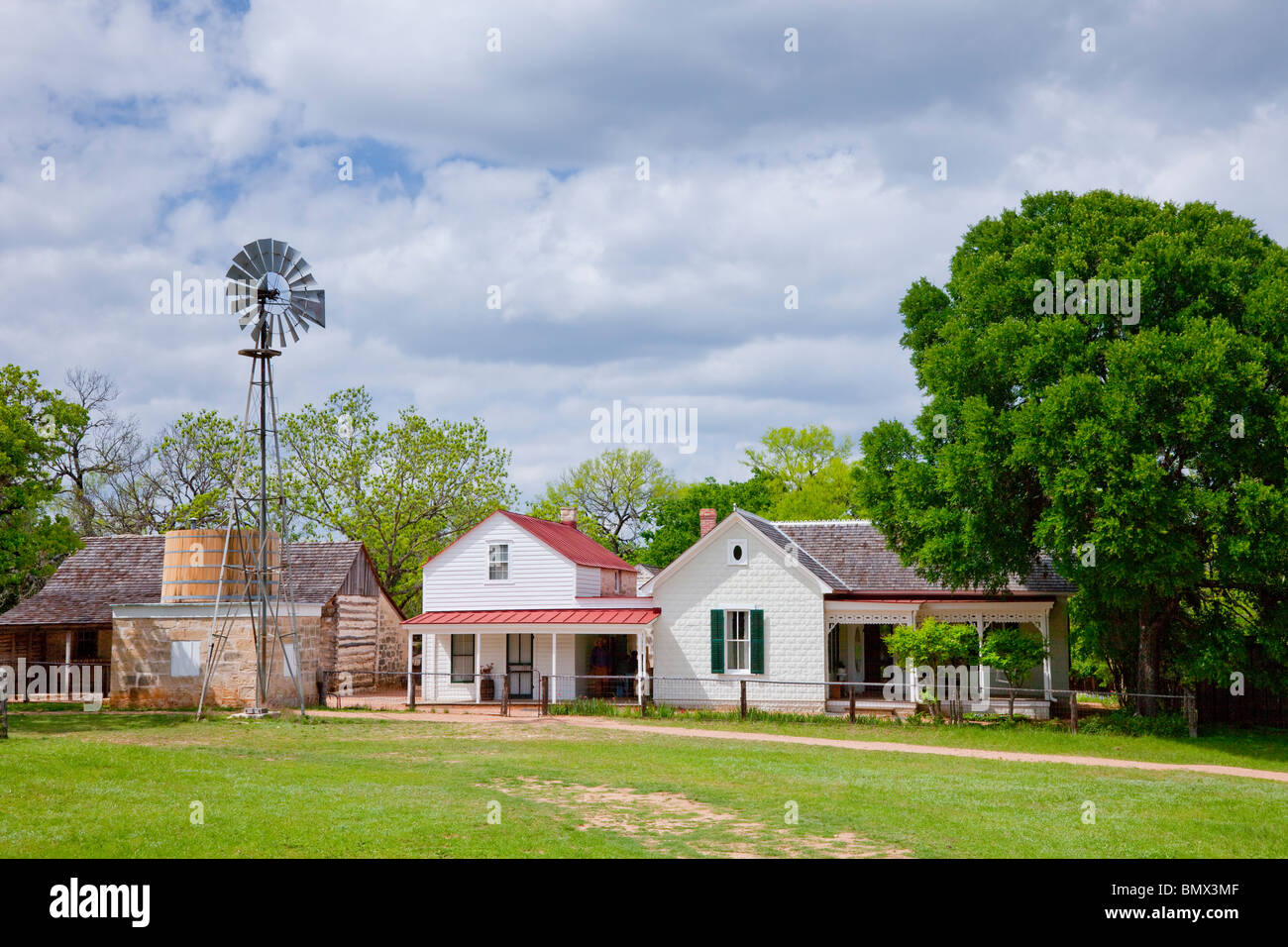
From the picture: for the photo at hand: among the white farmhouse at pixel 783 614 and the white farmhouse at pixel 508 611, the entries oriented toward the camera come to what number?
2

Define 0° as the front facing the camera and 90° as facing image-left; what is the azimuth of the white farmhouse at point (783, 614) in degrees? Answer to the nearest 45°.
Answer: approximately 0°

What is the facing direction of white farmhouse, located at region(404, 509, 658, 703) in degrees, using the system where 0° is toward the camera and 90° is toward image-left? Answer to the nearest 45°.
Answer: approximately 0°

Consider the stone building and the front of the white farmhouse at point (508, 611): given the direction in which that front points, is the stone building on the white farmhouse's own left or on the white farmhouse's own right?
on the white farmhouse's own right

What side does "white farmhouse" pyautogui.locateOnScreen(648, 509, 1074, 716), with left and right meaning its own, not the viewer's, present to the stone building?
right

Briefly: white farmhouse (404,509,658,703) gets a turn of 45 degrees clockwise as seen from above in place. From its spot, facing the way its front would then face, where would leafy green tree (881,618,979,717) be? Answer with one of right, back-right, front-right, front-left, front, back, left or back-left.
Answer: left

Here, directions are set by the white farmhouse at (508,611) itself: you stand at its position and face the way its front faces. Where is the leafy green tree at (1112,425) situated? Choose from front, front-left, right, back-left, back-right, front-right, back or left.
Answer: front-left
